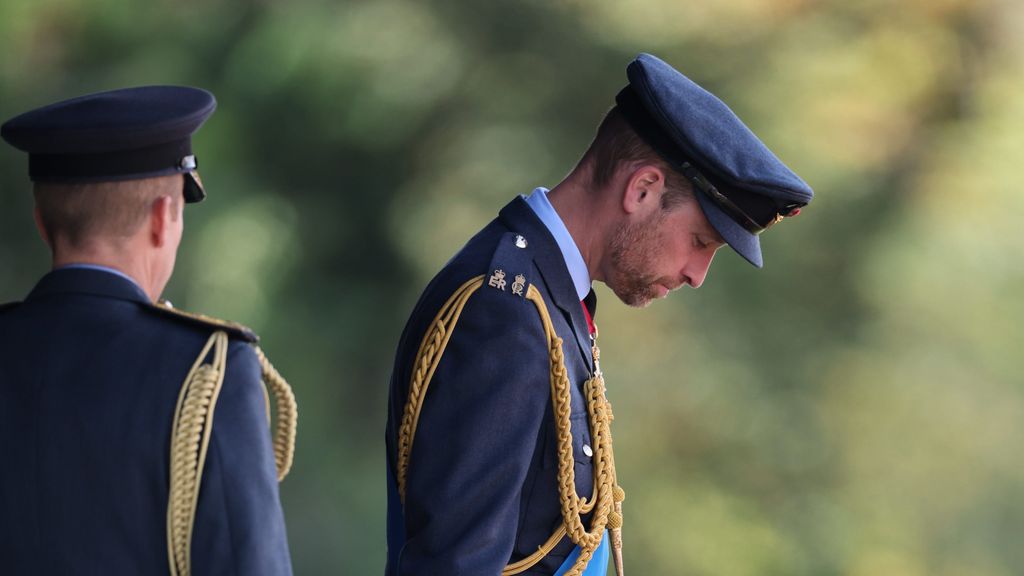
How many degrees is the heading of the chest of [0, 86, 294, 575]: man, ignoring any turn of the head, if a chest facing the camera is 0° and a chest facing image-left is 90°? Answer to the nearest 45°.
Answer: approximately 225°

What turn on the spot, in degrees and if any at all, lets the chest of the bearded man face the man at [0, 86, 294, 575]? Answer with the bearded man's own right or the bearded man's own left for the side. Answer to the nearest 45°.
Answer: approximately 135° to the bearded man's own right

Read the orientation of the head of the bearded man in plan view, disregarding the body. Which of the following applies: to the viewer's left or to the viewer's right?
to the viewer's right

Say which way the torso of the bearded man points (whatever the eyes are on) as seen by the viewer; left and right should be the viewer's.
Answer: facing to the right of the viewer

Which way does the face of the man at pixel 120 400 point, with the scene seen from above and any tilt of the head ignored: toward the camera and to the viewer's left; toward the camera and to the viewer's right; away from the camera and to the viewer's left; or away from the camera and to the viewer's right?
away from the camera and to the viewer's right
